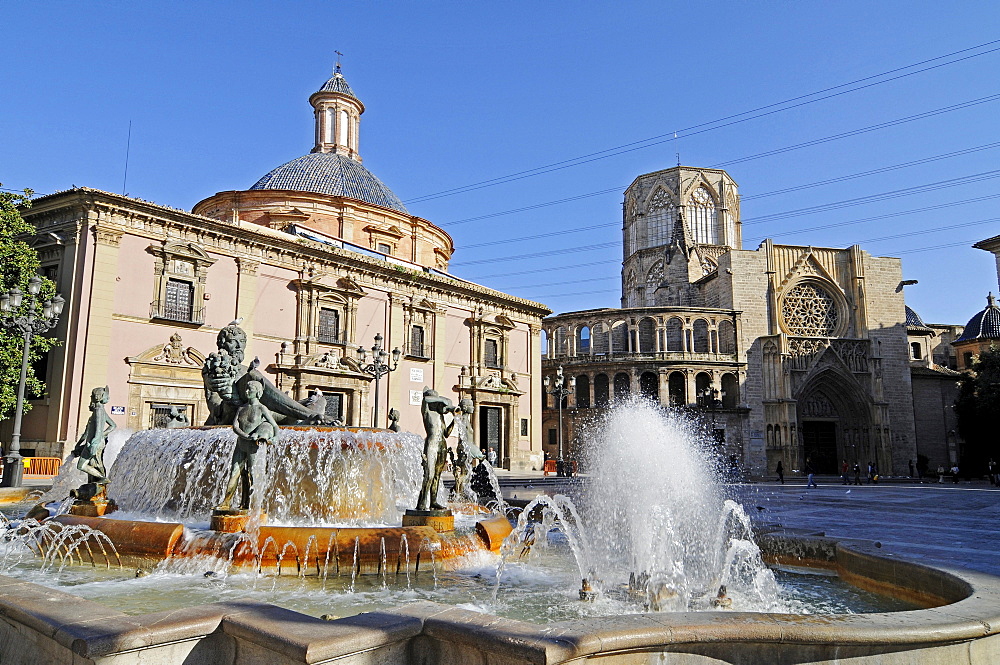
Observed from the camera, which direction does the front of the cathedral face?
facing the viewer

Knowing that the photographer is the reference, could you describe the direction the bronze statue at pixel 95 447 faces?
facing the viewer and to the left of the viewer

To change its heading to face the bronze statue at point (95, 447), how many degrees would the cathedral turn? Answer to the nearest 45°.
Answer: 0° — it already faces it

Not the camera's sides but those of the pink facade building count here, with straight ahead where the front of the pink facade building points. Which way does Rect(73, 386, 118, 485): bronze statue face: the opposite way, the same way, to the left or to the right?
to the right

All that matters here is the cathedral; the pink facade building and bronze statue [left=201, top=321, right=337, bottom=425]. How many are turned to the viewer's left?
0

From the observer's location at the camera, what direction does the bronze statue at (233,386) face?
facing the viewer and to the right of the viewer

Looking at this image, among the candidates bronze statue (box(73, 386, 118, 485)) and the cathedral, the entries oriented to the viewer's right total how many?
0

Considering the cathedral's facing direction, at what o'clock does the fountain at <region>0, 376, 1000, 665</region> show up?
The fountain is roughly at 12 o'clock from the cathedral.
